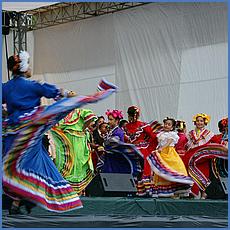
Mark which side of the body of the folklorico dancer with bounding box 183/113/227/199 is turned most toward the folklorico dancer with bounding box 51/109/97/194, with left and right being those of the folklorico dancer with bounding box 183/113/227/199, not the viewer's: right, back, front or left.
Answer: right

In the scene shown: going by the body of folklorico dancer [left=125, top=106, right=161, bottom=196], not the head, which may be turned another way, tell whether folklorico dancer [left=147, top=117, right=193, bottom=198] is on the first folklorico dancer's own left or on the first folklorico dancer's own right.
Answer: on the first folklorico dancer's own left

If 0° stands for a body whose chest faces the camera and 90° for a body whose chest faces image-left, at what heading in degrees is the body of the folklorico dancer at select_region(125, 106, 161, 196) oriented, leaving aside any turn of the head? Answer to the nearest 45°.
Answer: approximately 45°

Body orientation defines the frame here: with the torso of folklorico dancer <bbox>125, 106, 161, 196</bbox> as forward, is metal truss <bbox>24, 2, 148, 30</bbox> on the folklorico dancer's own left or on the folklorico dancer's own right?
on the folklorico dancer's own right

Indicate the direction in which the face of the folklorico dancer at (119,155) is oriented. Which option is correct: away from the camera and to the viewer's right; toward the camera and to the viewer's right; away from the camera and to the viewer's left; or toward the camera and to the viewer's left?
toward the camera and to the viewer's left
